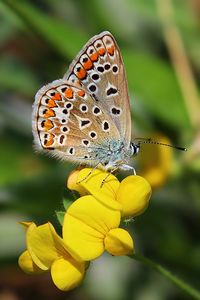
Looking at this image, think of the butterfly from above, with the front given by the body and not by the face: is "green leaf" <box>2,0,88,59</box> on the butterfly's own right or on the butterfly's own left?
on the butterfly's own left

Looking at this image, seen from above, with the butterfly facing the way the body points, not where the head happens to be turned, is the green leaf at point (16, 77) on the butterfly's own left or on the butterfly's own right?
on the butterfly's own left

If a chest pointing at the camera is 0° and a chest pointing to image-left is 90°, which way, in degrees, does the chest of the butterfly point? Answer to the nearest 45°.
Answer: approximately 270°

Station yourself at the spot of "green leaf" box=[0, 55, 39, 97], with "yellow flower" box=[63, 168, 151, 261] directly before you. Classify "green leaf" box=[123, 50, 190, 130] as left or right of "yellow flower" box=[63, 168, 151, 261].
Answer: left

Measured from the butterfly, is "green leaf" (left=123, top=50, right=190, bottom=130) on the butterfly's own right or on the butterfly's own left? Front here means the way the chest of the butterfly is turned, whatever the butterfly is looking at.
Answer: on the butterfly's own left
